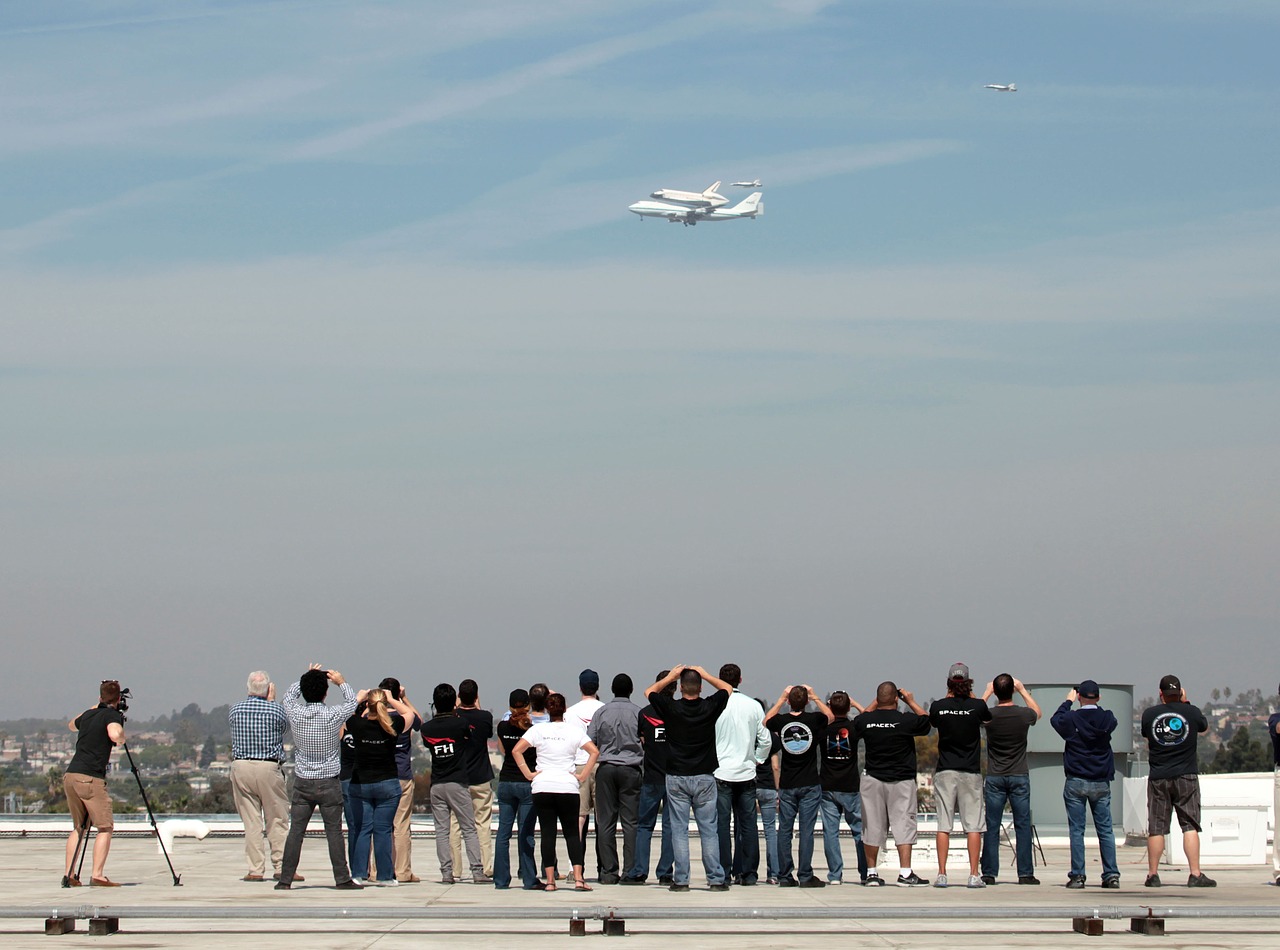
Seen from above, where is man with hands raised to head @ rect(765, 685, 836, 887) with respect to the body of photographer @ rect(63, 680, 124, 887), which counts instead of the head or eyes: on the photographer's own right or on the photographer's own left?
on the photographer's own right

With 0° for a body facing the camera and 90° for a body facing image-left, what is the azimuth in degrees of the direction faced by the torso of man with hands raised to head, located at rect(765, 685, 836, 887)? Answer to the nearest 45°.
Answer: approximately 180°

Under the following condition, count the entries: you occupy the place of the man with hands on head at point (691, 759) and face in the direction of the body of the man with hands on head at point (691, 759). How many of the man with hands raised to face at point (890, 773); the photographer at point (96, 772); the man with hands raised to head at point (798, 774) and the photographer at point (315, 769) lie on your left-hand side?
2

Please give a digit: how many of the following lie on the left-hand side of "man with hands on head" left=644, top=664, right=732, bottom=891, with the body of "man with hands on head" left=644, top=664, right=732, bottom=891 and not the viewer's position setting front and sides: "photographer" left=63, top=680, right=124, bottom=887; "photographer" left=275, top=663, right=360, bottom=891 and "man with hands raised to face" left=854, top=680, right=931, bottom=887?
2

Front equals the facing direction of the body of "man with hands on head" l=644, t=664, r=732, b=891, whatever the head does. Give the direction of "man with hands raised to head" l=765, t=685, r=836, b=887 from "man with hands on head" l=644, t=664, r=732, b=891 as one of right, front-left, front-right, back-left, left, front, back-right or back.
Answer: front-right

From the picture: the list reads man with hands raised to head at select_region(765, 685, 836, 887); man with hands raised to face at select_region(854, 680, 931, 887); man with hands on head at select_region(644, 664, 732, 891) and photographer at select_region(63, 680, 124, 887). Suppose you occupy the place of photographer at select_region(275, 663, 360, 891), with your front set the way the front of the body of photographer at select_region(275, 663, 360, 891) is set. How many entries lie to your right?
3

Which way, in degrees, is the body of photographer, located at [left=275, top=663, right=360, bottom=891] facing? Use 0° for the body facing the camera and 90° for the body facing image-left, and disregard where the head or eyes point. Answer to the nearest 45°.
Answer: approximately 180°

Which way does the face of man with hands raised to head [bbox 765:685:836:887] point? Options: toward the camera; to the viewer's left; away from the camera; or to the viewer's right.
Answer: away from the camera

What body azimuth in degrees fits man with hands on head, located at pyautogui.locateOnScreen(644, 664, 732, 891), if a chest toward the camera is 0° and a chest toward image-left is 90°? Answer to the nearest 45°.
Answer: approximately 180°

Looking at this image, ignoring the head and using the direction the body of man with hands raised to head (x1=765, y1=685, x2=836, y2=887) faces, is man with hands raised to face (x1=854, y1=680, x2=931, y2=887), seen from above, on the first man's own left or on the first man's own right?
on the first man's own right

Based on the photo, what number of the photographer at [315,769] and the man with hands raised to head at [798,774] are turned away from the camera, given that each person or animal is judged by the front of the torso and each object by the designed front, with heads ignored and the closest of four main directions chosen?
2

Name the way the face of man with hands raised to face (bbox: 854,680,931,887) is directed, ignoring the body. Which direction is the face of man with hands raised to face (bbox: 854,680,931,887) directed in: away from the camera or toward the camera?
away from the camera

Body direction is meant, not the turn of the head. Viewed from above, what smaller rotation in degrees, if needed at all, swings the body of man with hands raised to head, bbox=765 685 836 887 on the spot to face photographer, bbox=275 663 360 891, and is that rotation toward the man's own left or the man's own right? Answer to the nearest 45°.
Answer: approximately 90° to the man's own left

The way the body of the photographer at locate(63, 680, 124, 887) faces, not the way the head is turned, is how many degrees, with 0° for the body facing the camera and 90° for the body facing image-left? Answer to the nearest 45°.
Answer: approximately 225°
